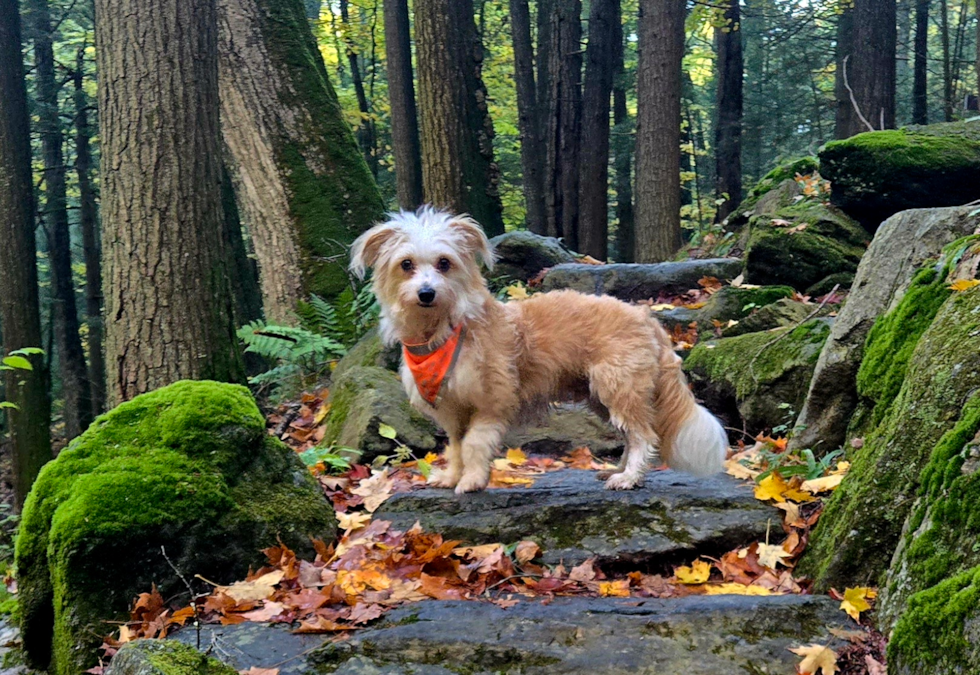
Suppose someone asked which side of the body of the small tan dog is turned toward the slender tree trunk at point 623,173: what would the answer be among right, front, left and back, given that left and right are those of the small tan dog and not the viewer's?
right

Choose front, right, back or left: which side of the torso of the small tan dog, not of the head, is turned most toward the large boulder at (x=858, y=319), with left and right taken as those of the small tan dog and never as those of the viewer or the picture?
back

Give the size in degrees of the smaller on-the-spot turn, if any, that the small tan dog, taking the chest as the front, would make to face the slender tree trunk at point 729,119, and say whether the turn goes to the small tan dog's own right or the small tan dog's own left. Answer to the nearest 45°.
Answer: approximately 90° to the small tan dog's own right

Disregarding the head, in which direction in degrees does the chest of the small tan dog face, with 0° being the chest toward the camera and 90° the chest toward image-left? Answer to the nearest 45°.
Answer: approximately 90°

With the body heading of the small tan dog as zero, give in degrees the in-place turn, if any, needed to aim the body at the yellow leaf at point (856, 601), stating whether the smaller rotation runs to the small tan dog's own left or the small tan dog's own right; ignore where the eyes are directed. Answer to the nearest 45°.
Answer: approximately 135° to the small tan dog's own left

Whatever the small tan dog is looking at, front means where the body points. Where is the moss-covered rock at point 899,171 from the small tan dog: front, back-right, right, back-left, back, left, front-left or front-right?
back-right

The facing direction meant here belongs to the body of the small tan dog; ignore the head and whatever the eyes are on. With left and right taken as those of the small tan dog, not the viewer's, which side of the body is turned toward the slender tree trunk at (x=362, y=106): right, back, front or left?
right

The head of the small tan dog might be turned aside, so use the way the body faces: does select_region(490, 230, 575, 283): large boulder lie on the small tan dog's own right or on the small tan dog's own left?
on the small tan dog's own right

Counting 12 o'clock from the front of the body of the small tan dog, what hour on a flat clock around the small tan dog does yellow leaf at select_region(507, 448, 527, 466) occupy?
The yellow leaf is roughly at 3 o'clock from the small tan dog.

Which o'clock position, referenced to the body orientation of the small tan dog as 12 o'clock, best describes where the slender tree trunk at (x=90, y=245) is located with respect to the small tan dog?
The slender tree trunk is roughly at 2 o'clock from the small tan dog.
